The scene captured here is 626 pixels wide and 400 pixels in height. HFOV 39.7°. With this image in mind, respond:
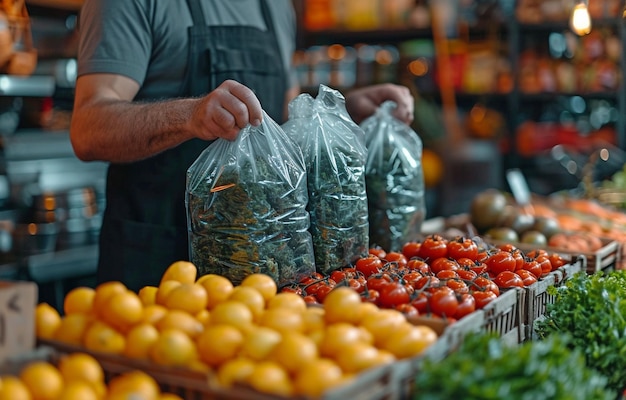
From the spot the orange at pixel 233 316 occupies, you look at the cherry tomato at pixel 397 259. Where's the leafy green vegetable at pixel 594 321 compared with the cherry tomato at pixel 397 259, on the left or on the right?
right

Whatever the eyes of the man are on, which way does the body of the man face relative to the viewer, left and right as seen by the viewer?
facing the viewer and to the right of the viewer

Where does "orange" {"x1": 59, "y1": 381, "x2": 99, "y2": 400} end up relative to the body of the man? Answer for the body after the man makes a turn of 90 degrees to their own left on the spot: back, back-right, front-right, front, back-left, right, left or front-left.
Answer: back-right

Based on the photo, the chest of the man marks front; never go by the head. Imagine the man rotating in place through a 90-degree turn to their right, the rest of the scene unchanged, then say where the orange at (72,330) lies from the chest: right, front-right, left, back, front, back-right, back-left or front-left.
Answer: front-left

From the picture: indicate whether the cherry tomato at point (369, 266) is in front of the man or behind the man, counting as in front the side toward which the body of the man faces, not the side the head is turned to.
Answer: in front

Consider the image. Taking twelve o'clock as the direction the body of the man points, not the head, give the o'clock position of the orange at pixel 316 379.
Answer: The orange is roughly at 1 o'clock from the man.

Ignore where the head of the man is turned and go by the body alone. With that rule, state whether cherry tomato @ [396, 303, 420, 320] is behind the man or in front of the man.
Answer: in front

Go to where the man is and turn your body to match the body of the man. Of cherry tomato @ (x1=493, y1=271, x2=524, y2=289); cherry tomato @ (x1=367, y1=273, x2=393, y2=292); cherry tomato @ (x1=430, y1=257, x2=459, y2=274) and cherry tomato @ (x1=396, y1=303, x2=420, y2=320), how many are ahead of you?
4

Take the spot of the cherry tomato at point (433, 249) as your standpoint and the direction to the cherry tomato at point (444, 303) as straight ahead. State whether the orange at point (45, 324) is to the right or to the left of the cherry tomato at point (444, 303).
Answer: right

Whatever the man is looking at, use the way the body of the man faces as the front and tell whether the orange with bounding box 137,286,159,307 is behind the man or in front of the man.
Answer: in front

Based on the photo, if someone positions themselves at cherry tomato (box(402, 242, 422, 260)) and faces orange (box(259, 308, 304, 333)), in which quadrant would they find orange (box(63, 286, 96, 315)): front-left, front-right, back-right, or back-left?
front-right

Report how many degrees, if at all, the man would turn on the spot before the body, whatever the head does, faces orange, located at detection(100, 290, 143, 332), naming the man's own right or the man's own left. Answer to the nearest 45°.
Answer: approximately 45° to the man's own right

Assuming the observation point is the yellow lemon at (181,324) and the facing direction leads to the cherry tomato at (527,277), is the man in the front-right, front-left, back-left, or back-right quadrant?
front-left

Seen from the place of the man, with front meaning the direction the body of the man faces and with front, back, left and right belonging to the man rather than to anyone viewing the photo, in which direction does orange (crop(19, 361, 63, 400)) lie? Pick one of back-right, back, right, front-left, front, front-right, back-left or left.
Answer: front-right

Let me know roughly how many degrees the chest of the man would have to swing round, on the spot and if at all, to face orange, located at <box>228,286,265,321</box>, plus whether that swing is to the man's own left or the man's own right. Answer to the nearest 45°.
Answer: approximately 45° to the man's own right
